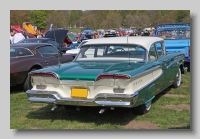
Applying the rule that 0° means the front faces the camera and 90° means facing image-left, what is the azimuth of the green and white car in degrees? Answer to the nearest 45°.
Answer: approximately 225°

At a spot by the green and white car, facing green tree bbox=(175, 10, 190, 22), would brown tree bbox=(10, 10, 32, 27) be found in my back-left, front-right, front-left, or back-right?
front-left

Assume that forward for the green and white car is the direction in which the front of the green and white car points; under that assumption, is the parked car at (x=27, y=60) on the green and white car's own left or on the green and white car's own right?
on the green and white car's own left
